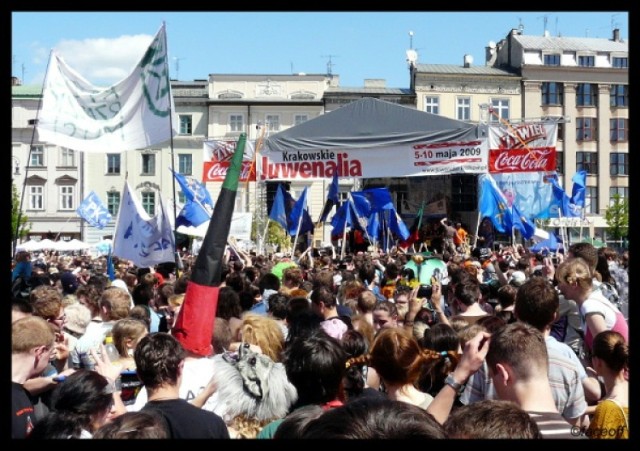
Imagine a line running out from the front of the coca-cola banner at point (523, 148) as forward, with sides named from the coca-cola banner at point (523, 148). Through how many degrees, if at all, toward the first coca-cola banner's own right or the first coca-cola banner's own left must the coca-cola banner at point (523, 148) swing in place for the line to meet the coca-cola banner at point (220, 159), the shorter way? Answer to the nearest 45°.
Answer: approximately 90° to the first coca-cola banner's own right

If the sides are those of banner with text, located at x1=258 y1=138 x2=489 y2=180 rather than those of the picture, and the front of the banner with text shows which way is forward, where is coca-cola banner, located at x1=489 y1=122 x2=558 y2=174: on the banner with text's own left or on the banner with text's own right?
on the banner with text's own left

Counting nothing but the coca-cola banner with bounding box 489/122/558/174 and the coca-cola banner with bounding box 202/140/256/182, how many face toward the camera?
2

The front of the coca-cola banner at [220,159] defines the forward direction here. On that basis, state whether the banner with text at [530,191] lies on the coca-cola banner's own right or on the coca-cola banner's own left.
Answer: on the coca-cola banner's own left

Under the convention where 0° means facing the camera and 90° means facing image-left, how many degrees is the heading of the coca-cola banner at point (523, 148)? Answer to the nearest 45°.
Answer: approximately 0°
